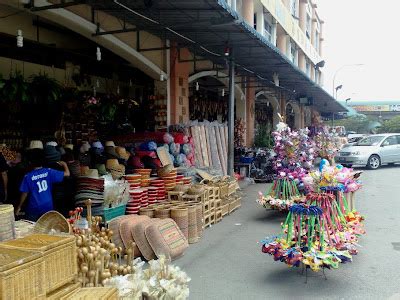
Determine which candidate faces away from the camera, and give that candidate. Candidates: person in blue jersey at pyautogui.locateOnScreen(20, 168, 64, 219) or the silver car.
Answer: the person in blue jersey

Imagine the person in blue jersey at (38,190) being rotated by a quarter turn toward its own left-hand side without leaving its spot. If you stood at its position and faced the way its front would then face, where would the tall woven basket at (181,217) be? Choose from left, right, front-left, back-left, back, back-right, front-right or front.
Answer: back

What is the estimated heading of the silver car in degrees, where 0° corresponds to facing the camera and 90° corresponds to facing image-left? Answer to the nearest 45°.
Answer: approximately 45°

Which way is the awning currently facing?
to the viewer's right

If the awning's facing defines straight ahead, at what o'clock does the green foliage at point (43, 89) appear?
The green foliage is roughly at 6 o'clock from the awning.

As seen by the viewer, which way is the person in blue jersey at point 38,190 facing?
away from the camera
